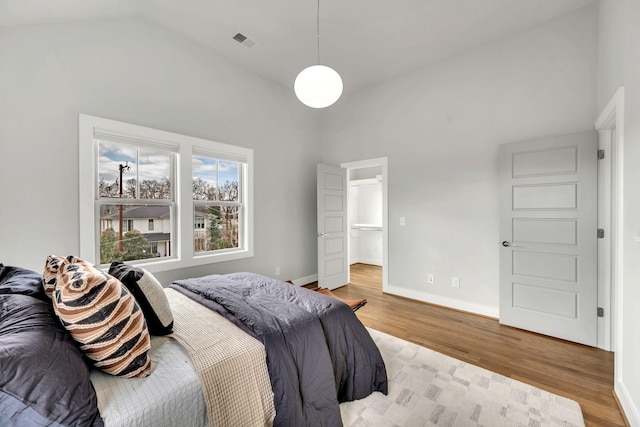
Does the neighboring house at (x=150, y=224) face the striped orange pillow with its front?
yes

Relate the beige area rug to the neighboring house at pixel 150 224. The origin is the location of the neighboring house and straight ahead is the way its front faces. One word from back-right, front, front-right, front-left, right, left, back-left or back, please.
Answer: front-left

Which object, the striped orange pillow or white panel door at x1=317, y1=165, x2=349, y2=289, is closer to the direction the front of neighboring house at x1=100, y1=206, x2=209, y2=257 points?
the striped orange pillow

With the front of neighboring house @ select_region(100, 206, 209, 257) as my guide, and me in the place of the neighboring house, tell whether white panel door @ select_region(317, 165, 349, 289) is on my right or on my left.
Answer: on my left

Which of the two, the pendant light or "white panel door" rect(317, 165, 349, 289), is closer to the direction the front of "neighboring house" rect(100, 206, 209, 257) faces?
the pendant light

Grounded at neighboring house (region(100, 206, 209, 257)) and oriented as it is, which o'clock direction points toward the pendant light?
The pendant light is roughly at 11 o'clock from the neighboring house.

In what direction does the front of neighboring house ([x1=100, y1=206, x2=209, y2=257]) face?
toward the camera

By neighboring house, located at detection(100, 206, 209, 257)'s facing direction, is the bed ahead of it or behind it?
ahead

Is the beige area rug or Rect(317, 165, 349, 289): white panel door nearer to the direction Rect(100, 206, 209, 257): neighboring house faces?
the beige area rug
